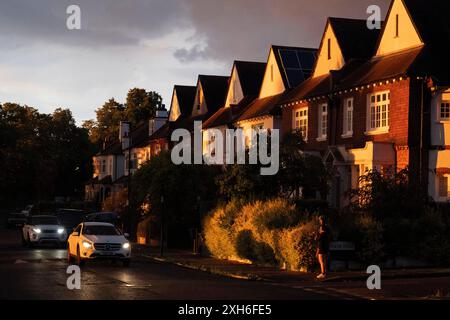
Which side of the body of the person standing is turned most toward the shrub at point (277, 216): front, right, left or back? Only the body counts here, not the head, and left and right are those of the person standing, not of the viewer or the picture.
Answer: right

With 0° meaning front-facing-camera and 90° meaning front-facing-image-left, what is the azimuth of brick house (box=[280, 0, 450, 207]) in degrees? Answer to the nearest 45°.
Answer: approximately 45°

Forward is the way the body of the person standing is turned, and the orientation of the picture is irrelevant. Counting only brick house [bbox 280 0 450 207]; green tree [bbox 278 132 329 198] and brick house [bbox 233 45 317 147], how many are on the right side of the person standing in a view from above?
3

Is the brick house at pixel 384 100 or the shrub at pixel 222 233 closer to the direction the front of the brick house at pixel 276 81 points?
the shrub

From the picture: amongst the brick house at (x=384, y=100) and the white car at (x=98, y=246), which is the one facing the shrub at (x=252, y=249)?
the brick house

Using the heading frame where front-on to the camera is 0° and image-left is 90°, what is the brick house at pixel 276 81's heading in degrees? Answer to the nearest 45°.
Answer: approximately 45°

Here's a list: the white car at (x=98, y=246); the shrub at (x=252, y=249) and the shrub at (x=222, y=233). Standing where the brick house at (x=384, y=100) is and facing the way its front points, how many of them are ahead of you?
3

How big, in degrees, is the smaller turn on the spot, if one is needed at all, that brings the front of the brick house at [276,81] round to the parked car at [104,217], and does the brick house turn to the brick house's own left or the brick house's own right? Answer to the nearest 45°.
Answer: approximately 45° to the brick house's own right

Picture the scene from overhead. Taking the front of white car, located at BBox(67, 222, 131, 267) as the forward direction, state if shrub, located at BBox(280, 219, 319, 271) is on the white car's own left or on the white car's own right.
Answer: on the white car's own left

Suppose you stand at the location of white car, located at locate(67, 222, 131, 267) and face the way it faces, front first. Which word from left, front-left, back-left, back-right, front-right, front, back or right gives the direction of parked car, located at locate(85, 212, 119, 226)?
back

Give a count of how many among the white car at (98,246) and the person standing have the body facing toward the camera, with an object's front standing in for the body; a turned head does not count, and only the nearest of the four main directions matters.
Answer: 1

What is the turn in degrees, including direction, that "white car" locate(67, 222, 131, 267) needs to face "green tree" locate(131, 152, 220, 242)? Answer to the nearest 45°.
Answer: approximately 180°

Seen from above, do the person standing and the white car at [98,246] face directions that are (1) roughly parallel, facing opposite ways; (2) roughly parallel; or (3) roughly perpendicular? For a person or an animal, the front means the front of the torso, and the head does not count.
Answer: roughly perpendicular
